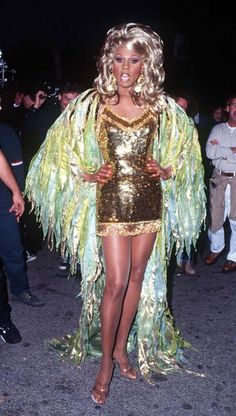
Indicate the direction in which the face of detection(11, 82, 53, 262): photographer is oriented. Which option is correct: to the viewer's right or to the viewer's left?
to the viewer's right

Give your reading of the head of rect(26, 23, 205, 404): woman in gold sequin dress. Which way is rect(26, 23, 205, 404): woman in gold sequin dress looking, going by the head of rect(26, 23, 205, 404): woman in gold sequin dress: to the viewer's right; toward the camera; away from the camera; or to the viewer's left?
toward the camera

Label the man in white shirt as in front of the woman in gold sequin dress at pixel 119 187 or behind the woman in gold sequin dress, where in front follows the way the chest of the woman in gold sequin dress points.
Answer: behind

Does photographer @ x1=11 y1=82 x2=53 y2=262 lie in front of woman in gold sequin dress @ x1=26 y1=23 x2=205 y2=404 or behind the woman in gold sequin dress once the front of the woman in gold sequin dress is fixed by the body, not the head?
behind

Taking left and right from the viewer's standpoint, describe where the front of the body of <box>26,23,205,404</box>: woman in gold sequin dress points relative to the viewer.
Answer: facing the viewer

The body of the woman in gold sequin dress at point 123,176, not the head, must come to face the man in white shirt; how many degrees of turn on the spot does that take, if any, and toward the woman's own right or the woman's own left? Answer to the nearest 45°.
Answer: approximately 135° to the woman's own left
